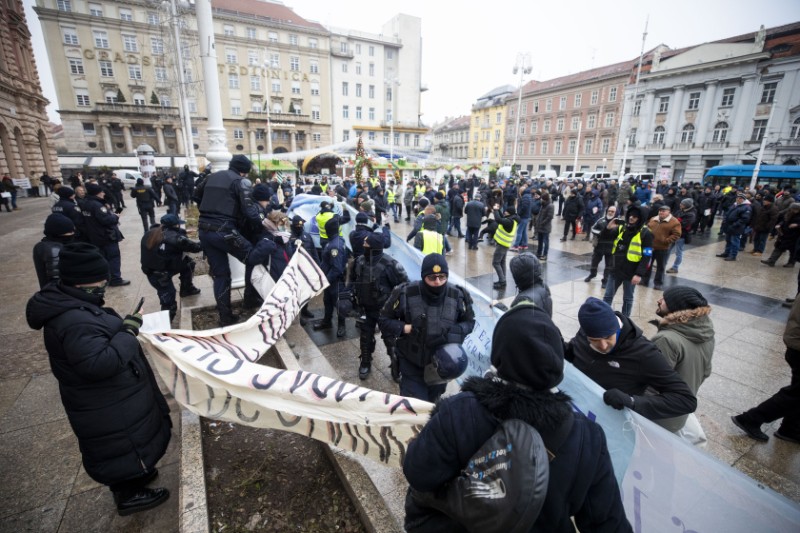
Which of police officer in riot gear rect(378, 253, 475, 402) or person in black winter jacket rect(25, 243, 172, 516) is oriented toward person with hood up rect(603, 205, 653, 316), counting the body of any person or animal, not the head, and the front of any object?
the person in black winter jacket

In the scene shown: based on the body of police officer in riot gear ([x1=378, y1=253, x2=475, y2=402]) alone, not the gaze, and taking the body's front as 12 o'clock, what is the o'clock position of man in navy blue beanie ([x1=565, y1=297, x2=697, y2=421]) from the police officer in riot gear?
The man in navy blue beanie is roughly at 10 o'clock from the police officer in riot gear.

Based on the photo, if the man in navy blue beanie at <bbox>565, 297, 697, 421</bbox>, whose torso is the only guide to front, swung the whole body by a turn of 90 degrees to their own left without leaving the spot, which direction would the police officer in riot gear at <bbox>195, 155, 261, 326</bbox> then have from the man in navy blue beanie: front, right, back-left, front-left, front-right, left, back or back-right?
back-right

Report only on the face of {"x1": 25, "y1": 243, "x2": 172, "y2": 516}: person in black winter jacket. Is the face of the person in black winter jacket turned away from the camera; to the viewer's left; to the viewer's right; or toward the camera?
to the viewer's right

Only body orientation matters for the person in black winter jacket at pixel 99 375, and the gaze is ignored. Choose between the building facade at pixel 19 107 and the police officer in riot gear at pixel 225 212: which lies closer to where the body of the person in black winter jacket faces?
the police officer in riot gear

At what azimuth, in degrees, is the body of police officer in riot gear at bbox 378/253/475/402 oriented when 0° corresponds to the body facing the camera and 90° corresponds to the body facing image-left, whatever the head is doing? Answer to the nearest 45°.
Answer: approximately 0°

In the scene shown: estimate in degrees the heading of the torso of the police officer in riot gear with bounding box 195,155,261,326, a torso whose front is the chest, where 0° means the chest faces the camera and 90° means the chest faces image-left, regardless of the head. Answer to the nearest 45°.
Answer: approximately 225°

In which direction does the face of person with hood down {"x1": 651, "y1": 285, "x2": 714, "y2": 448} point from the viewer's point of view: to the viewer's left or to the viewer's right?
to the viewer's left

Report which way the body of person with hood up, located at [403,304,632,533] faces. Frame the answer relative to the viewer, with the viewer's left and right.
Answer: facing away from the viewer

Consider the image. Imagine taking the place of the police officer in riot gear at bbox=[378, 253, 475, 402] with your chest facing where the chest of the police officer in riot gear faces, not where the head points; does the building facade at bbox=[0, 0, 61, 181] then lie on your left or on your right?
on your right

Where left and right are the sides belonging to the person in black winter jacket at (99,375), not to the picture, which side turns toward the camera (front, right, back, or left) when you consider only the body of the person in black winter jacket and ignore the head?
right

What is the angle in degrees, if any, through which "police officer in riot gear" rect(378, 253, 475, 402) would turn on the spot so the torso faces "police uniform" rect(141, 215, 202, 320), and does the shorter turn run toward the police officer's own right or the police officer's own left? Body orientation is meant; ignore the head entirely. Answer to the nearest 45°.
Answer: approximately 135° to the police officer's own right
